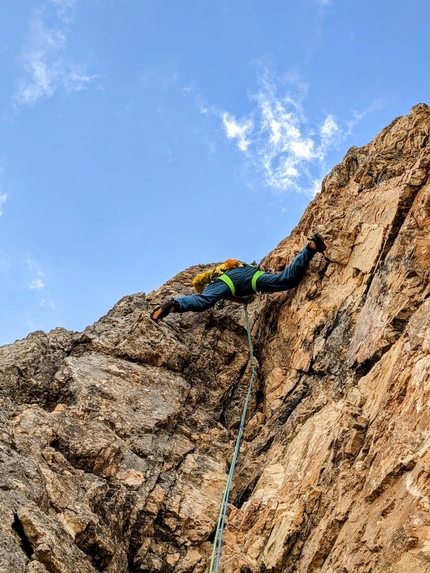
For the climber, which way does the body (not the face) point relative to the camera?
away from the camera
